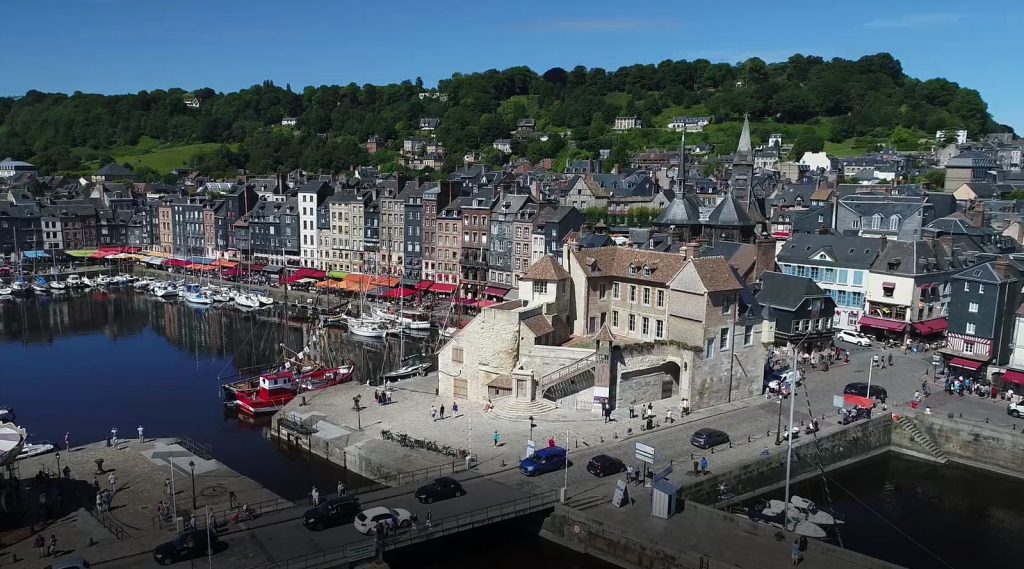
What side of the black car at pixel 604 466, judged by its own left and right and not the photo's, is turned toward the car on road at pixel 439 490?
back

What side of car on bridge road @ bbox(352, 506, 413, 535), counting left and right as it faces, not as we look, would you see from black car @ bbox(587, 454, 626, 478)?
front

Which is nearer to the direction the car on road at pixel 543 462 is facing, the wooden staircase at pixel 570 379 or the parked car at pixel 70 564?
the parked car

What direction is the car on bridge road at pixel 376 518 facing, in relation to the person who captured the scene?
facing away from the viewer and to the right of the viewer

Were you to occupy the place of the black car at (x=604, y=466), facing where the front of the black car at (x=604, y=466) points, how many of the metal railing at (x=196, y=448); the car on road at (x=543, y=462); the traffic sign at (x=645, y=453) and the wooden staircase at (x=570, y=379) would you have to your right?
1
